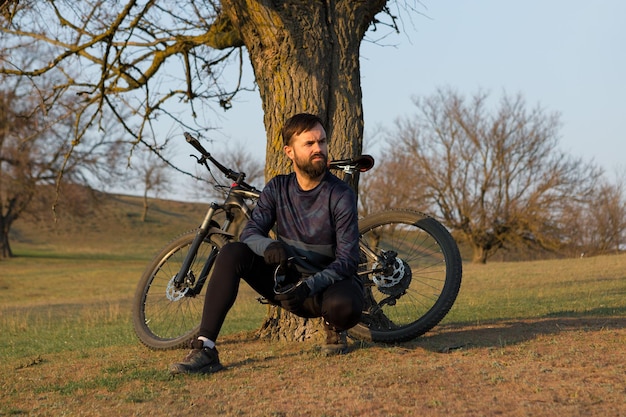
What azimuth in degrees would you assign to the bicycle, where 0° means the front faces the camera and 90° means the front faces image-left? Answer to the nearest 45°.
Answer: approximately 90°

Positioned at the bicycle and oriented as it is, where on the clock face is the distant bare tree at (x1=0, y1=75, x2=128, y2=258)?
The distant bare tree is roughly at 2 o'clock from the bicycle.

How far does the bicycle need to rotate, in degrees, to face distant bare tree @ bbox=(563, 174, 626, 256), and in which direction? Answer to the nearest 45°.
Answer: approximately 135° to its right
